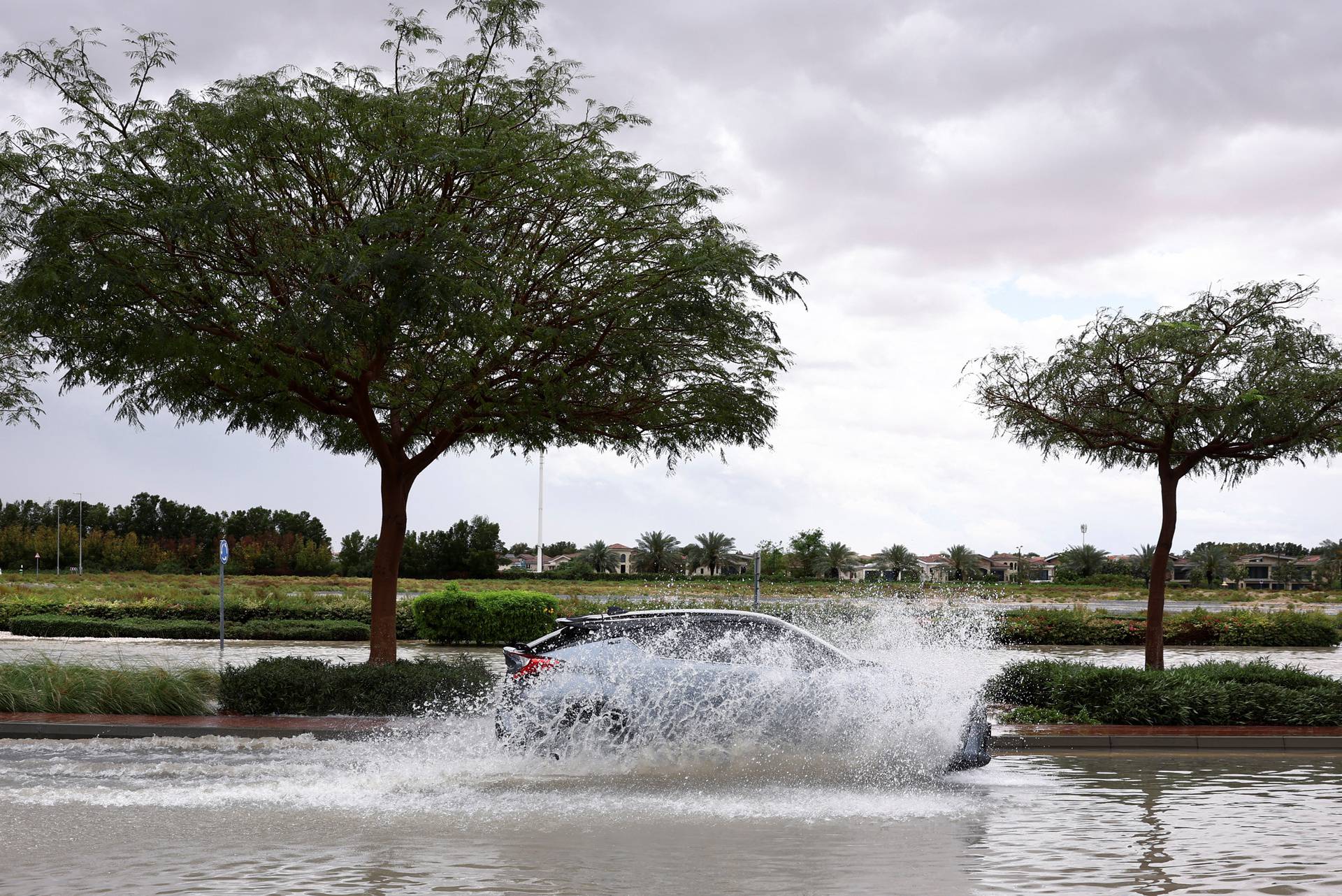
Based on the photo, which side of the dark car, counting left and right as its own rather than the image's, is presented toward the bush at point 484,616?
left

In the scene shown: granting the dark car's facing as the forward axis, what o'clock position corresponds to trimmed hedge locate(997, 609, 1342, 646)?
The trimmed hedge is roughly at 10 o'clock from the dark car.

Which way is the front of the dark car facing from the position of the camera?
facing to the right of the viewer

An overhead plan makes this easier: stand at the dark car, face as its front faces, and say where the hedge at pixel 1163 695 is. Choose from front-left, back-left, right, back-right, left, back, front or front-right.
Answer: front-left

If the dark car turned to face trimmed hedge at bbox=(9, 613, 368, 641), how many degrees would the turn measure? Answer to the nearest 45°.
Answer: approximately 135° to its left

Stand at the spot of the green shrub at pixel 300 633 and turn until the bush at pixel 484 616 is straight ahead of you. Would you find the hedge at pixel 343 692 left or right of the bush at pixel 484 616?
right

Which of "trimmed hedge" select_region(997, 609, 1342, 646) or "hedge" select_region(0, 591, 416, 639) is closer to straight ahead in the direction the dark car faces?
the trimmed hedge

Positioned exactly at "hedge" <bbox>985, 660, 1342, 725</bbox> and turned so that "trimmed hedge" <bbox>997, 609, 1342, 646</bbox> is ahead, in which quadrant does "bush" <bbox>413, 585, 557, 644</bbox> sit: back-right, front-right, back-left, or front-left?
front-left

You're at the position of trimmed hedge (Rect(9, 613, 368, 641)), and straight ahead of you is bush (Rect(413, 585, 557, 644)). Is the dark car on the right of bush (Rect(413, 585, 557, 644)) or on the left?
right

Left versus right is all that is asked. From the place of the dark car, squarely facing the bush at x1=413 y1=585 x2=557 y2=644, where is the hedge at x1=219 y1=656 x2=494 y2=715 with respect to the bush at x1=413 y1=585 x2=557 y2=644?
left

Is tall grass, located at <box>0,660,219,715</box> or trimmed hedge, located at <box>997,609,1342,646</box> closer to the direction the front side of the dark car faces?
the trimmed hedge

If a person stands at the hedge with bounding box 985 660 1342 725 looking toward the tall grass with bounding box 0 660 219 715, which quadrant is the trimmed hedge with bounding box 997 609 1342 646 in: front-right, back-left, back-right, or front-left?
back-right

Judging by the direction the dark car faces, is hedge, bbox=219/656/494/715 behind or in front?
behind

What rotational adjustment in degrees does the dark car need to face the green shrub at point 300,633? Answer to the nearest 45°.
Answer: approximately 135° to its left
